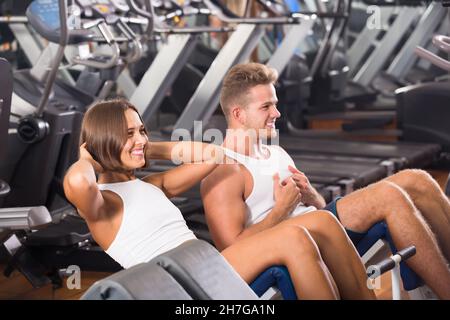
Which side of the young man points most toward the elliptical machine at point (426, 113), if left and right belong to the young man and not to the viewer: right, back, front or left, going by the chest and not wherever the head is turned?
left

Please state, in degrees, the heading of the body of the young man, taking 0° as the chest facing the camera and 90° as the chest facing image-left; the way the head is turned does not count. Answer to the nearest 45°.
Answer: approximately 270°

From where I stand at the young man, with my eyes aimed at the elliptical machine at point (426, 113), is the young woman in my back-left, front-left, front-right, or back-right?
back-left

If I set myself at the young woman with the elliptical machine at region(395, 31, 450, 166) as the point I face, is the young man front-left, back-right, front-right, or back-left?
front-right

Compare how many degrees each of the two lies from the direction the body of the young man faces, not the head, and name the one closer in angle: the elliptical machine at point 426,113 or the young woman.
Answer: the elliptical machine

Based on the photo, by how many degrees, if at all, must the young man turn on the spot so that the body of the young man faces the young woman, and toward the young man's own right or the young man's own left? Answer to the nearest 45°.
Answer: approximately 135° to the young man's own right
